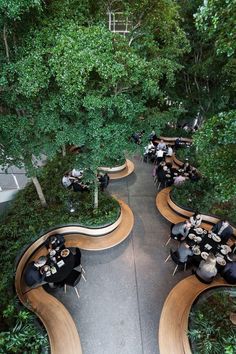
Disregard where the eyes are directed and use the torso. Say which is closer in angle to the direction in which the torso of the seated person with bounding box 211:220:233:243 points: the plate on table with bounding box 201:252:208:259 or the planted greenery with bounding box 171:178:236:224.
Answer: the plate on table

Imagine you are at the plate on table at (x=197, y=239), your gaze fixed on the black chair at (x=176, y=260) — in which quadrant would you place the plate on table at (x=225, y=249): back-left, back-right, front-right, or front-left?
back-left

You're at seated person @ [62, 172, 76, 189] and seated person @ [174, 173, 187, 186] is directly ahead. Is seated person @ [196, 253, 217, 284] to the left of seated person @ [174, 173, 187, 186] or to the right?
right

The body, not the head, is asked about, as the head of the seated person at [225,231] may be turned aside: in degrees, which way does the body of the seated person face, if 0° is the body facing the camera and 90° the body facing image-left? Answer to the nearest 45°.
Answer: approximately 45°

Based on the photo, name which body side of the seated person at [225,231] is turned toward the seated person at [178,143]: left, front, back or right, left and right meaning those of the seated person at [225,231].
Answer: right

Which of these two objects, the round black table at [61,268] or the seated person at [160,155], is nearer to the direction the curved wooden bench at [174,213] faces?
the round black table
